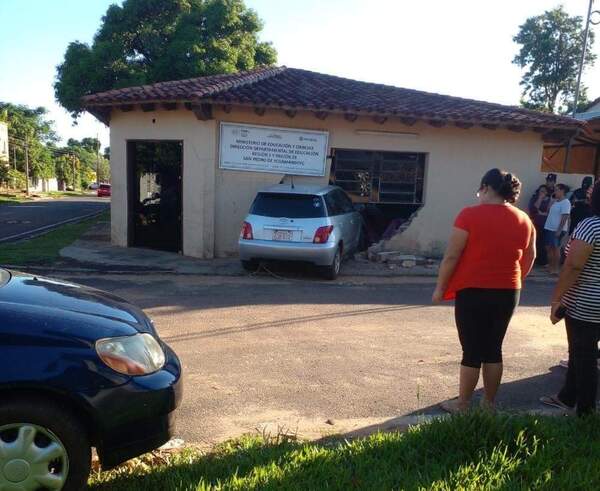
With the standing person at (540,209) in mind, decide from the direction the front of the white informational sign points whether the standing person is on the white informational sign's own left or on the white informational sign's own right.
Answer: on the white informational sign's own left

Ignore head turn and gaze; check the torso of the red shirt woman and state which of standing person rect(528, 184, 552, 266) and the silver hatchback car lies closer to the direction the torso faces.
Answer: the silver hatchback car

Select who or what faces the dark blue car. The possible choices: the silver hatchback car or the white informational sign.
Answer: the white informational sign

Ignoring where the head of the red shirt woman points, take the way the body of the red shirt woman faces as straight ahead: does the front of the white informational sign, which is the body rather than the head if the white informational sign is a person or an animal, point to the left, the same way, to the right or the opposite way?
the opposite way

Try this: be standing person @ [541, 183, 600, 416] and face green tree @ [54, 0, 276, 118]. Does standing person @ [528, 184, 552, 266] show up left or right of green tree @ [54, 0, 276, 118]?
right

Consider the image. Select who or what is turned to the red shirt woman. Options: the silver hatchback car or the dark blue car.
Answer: the dark blue car

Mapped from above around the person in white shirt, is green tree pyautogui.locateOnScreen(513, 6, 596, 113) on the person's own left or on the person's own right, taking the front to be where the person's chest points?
on the person's own right

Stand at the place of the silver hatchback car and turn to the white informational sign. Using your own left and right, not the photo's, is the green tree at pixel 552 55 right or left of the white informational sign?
right

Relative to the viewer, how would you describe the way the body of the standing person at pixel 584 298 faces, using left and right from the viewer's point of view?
facing away from the viewer and to the left of the viewer

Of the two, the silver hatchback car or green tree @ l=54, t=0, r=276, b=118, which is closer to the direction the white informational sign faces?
the silver hatchback car

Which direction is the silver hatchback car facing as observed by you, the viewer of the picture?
facing away from the viewer and to the right of the viewer
